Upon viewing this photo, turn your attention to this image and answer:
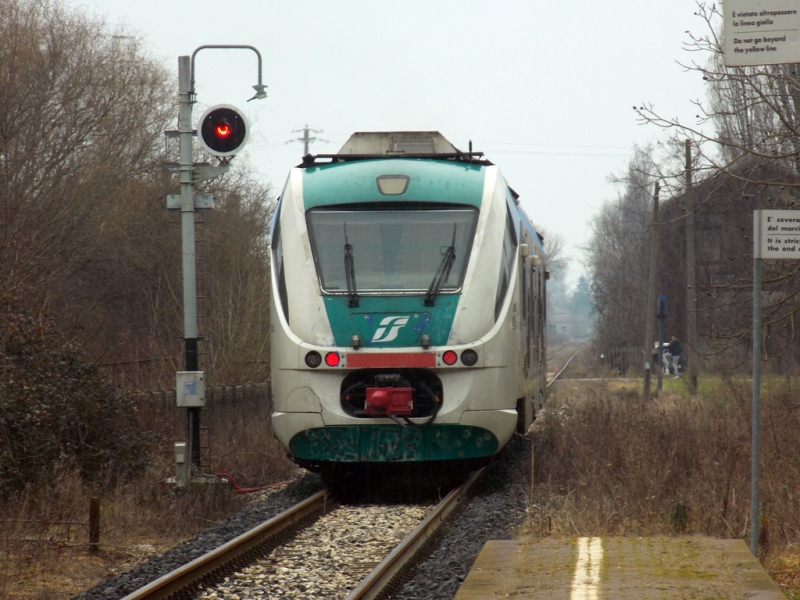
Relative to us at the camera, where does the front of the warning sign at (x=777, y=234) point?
facing the viewer

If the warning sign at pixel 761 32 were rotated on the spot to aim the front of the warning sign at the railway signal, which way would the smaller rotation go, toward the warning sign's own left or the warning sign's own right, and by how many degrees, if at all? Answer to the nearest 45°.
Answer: approximately 135° to the warning sign's own right

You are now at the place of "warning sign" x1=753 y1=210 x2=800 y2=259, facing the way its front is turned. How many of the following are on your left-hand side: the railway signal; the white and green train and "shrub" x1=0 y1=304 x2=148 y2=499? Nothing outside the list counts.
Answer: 0

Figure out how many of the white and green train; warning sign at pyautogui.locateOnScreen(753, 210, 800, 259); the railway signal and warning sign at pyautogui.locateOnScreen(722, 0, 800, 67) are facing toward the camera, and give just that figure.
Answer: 4

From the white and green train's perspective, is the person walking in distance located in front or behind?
behind

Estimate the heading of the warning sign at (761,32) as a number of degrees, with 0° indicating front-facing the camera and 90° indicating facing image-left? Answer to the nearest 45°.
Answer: approximately 0°

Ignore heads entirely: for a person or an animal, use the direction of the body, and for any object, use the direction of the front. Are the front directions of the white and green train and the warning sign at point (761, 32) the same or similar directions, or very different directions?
same or similar directions

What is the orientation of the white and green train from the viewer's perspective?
toward the camera

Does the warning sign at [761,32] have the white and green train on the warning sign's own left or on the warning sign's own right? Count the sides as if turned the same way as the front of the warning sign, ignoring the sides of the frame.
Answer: on the warning sign's own right

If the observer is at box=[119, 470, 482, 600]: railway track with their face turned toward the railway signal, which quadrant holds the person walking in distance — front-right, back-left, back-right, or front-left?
front-right

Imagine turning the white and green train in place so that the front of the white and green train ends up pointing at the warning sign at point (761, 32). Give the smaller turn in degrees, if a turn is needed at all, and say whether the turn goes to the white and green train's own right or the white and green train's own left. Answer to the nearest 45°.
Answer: approximately 45° to the white and green train's own left

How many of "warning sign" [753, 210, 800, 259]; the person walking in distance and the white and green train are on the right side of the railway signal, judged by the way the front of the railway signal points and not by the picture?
0
